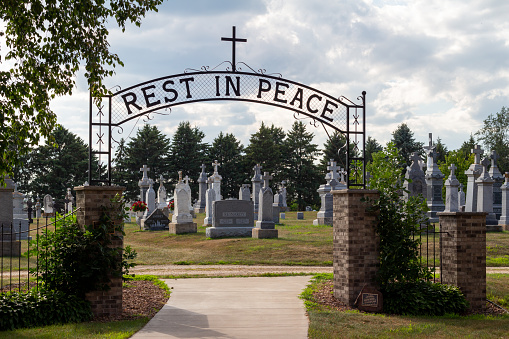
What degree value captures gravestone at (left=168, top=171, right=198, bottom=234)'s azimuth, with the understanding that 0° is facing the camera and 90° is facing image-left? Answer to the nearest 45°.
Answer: approximately 0°

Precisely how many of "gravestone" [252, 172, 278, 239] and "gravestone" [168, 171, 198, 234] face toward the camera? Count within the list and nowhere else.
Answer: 2

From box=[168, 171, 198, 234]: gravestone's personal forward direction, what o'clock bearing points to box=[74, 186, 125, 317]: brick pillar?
The brick pillar is roughly at 12 o'clock from the gravestone.

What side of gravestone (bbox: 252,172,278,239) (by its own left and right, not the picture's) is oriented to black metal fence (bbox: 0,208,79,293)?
front

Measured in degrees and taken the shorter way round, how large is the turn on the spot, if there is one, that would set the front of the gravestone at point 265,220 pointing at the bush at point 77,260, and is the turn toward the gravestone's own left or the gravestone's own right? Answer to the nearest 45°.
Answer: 0° — it already faces it

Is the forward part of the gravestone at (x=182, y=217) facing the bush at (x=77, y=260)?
yes

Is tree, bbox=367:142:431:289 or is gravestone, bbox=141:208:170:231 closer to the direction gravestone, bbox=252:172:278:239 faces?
the tree

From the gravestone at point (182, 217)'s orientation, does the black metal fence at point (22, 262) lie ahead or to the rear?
ahead

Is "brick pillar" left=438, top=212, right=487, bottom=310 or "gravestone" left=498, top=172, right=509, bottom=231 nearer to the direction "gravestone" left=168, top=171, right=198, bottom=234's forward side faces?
the brick pillar

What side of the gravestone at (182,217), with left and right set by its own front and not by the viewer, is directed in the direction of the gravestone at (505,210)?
left
